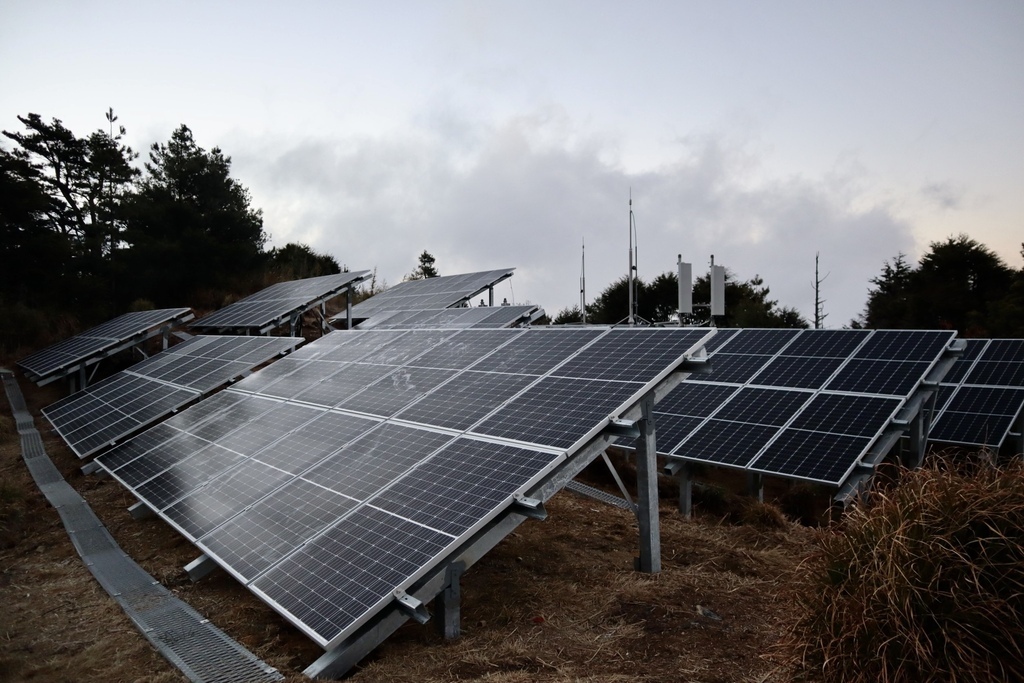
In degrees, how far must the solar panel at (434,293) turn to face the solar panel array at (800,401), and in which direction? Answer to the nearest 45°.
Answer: approximately 90° to its left

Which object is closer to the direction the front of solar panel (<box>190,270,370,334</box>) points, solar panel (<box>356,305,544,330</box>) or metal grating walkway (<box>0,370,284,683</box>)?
the metal grating walkway

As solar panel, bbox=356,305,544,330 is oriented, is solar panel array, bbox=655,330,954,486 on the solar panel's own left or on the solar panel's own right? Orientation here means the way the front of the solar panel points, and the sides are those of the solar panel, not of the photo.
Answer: on the solar panel's own left

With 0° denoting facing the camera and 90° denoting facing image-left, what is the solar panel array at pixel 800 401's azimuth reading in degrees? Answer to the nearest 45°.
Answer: approximately 45°

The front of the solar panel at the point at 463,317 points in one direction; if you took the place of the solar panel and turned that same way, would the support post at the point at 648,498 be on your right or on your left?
on your left

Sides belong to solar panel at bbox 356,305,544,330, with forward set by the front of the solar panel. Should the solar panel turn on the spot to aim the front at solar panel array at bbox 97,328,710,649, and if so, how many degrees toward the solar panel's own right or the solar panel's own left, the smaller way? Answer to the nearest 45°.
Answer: approximately 45° to the solar panel's own left

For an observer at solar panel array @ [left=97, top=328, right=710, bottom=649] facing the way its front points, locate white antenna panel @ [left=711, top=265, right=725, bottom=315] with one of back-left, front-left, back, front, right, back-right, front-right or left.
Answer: back

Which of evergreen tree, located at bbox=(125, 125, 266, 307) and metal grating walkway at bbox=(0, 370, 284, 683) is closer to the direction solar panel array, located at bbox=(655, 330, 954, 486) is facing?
the metal grating walkway

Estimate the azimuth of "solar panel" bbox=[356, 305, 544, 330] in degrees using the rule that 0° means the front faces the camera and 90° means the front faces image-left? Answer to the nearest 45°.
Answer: approximately 45°

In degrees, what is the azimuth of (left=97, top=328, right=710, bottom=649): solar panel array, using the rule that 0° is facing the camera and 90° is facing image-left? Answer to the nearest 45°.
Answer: approximately 45°

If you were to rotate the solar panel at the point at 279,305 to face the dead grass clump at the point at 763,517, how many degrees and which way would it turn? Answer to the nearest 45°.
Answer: approximately 90° to its left

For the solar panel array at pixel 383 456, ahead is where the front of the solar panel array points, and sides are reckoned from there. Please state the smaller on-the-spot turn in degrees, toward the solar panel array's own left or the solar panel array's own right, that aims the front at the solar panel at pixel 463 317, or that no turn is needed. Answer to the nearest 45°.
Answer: approximately 135° to the solar panel array's own right
